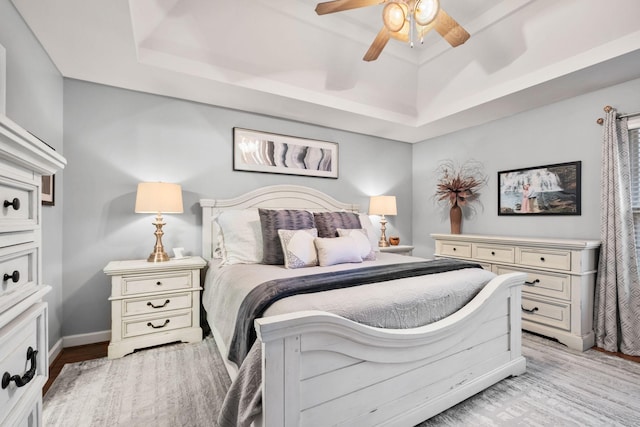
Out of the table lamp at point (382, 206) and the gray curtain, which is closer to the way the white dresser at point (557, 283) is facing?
the table lamp

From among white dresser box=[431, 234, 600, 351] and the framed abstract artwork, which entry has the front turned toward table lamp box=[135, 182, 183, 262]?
the white dresser

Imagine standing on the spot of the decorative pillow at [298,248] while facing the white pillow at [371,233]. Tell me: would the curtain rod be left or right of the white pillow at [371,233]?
right

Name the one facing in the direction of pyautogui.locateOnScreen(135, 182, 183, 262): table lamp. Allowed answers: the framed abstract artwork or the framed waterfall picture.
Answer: the framed waterfall picture

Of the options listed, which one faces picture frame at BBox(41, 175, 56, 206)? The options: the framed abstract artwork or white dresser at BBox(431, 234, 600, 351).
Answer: the white dresser

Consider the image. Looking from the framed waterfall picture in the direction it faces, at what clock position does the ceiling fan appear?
The ceiling fan is roughly at 11 o'clock from the framed waterfall picture.
